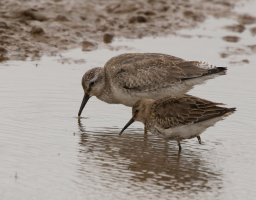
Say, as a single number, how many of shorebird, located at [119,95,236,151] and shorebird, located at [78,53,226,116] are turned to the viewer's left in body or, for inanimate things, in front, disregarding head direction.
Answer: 2

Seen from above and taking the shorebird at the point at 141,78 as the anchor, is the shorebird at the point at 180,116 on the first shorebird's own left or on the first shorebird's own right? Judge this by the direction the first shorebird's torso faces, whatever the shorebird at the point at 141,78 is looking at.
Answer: on the first shorebird's own left

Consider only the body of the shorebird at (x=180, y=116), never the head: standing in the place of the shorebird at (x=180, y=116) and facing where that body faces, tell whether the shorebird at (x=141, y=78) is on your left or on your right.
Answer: on your right

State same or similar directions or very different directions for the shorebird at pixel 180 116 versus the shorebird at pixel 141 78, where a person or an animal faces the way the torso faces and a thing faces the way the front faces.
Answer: same or similar directions

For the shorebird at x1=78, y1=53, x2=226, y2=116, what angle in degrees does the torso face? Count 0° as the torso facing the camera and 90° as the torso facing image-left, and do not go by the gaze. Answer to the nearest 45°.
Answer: approximately 90°

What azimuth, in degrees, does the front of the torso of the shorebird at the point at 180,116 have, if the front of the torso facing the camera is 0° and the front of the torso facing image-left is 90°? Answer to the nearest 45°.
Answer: approximately 90°
